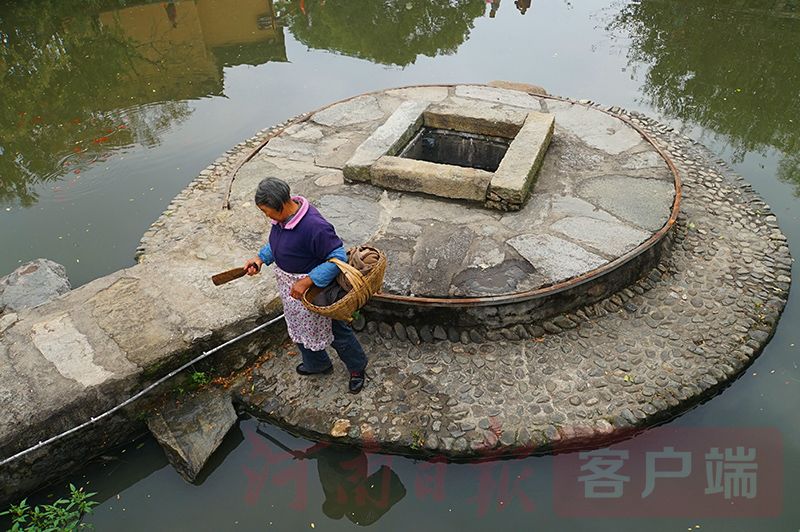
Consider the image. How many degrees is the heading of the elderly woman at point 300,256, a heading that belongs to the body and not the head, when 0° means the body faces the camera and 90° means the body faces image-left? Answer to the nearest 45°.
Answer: approximately 45°

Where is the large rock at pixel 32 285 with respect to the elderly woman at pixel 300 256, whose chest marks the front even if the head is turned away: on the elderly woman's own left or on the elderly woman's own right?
on the elderly woman's own right

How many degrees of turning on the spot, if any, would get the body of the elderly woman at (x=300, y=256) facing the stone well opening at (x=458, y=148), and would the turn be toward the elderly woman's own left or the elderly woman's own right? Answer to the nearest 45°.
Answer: approximately 180°

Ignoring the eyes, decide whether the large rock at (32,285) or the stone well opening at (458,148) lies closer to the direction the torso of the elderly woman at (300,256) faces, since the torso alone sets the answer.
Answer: the large rock

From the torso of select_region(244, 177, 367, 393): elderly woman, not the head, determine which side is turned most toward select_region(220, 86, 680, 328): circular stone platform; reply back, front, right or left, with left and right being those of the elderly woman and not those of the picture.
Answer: back
